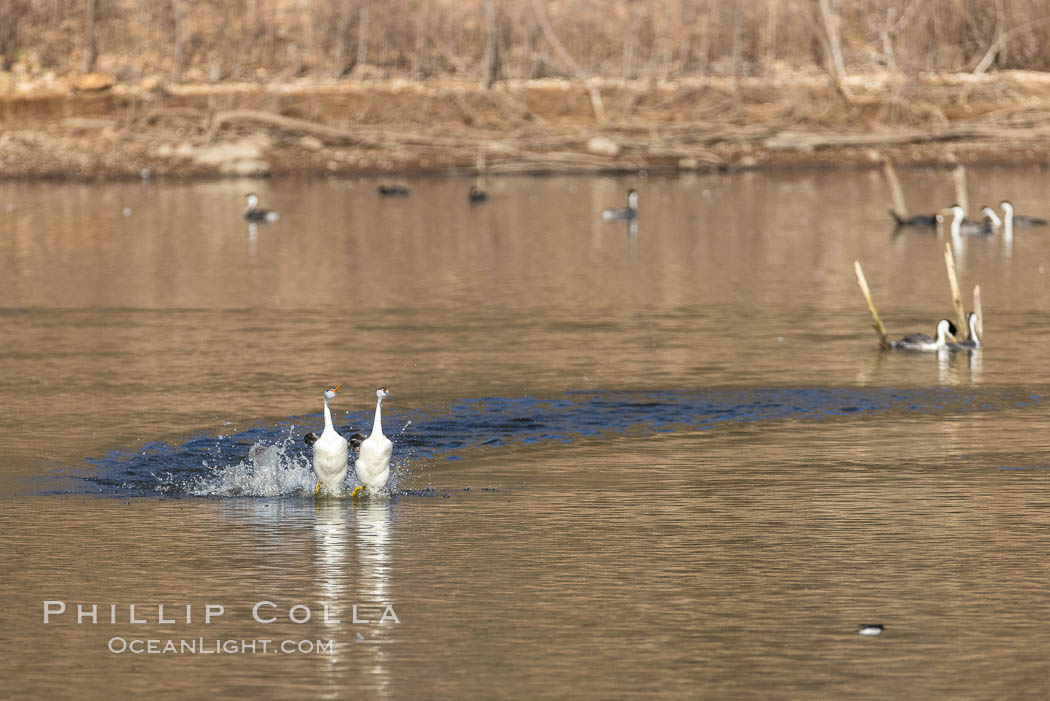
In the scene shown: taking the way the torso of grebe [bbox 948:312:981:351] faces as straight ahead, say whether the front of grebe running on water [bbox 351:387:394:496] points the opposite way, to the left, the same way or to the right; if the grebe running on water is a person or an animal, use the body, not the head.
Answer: to the right

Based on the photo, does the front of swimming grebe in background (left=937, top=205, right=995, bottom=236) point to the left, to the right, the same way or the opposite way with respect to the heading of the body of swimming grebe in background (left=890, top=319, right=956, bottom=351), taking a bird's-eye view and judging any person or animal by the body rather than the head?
the opposite way

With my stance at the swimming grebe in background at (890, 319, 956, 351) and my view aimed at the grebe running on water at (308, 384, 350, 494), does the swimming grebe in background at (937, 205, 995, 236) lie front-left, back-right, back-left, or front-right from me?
back-right

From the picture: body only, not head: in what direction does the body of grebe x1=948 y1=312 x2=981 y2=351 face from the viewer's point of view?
to the viewer's right

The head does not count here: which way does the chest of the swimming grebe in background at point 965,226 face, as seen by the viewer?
to the viewer's left

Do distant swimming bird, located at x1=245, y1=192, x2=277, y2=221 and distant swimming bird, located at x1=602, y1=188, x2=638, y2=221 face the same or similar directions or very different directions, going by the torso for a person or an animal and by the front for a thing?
very different directions

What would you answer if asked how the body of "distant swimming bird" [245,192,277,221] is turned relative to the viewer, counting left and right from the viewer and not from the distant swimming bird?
facing to the left of the viewer

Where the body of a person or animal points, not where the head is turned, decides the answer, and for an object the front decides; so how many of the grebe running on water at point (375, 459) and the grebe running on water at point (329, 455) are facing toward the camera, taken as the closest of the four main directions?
2

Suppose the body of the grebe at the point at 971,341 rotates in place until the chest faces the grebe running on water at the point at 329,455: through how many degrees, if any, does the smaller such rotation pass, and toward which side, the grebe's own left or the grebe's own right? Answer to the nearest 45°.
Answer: approximately 135° to the grebe's own right

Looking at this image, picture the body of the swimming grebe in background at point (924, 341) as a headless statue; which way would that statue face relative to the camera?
to the viewer's right

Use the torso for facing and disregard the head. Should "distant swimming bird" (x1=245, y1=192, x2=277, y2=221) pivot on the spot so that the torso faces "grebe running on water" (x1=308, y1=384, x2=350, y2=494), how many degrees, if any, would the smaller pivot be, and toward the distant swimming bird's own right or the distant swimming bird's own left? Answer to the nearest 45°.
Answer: approximately 90° to the distant swimming bird's own left
